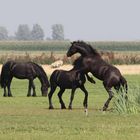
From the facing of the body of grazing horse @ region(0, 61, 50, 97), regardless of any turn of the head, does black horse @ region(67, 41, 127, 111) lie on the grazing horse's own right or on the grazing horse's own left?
on the grazing horse's own right

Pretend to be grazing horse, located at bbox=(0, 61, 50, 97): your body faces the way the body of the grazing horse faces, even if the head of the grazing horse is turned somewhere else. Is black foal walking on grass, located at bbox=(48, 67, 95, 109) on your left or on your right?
on your right

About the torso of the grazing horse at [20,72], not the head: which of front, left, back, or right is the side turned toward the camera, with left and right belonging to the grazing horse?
right
